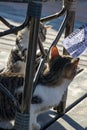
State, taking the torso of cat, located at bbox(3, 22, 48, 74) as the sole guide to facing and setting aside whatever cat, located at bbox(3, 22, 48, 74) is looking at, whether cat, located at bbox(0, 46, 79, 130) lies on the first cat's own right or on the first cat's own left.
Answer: on the first cat's own right

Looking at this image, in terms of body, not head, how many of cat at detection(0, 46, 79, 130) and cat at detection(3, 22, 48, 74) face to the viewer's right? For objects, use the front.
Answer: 2

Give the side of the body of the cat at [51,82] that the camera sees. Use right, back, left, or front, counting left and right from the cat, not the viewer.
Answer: right

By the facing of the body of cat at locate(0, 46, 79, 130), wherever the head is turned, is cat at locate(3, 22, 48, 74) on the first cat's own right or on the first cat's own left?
on the first cat's own left

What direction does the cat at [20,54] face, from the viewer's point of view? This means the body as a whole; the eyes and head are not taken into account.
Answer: to the viewer's right
